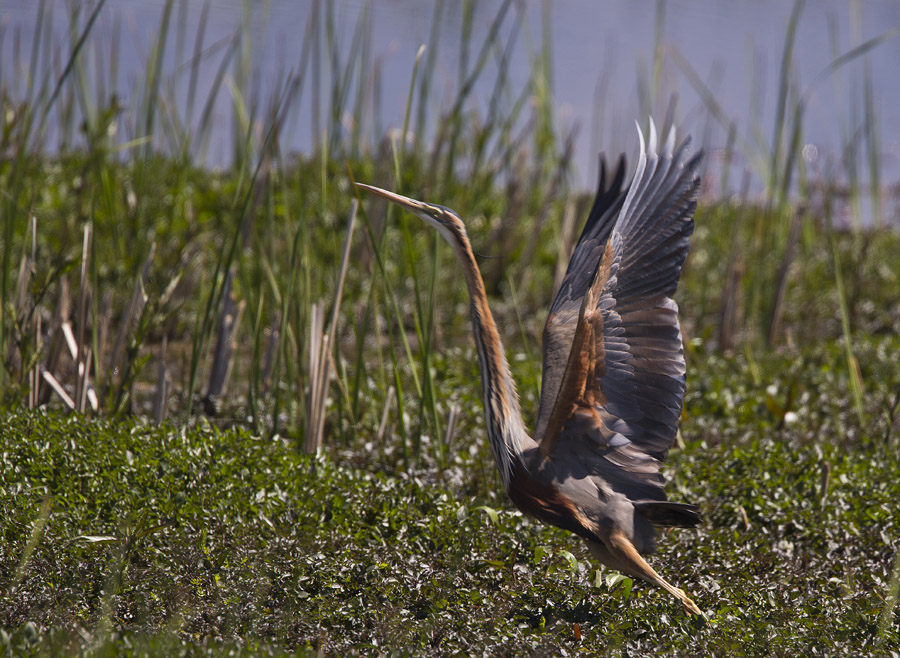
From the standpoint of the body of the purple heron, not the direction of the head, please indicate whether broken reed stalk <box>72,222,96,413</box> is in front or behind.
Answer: in front

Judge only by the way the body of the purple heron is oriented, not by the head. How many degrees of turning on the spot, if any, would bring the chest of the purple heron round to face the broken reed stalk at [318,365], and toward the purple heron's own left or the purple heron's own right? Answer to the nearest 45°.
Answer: approximately 45° to the purple heron's own right

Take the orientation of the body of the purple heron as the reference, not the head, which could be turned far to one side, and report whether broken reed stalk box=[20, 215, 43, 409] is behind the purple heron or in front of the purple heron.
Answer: in front

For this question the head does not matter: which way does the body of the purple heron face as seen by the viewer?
to the viewer's left

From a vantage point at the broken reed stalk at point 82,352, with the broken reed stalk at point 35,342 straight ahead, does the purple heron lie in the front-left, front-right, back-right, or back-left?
back-left

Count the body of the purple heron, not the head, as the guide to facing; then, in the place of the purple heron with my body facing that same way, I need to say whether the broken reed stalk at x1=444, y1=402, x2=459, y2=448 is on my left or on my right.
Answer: on my right
